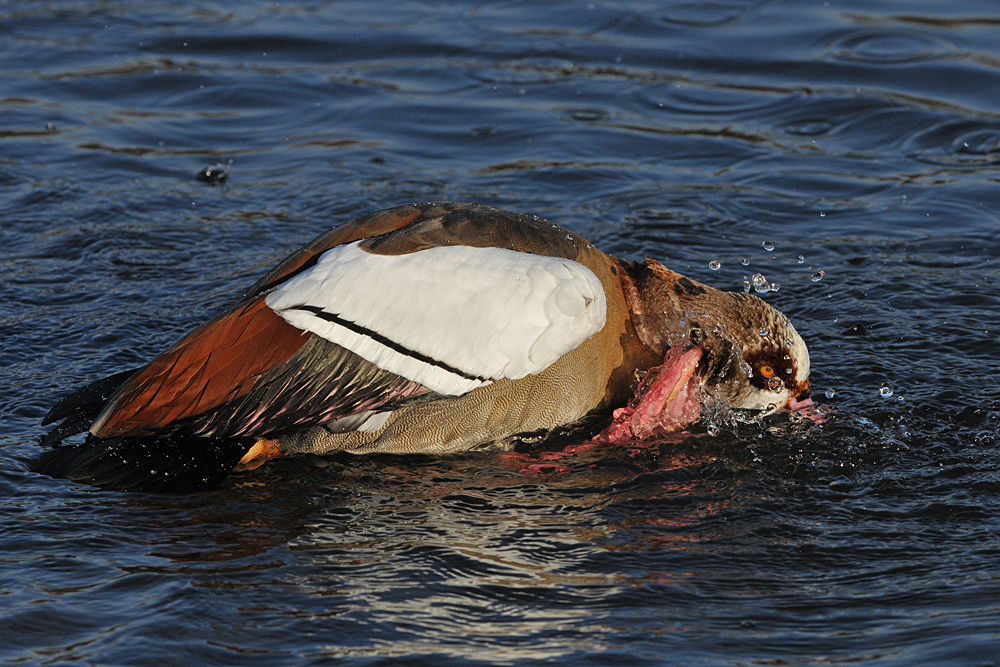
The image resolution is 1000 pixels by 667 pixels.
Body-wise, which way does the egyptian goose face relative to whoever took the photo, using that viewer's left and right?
facing to the right of the viewer

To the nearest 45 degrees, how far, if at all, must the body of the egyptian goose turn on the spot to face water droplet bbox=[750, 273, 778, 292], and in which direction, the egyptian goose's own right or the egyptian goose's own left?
approximately 45° to the egyptian goose's own left
